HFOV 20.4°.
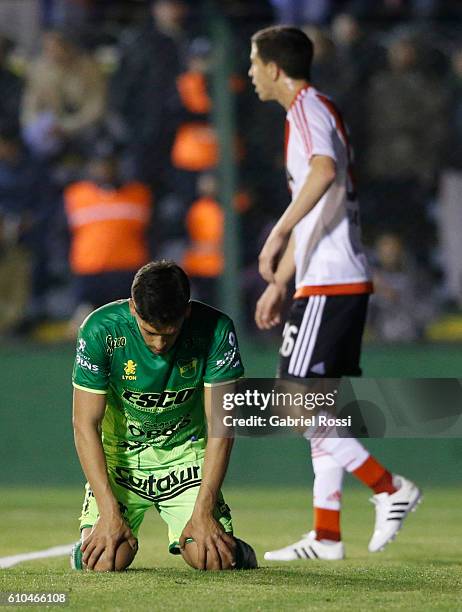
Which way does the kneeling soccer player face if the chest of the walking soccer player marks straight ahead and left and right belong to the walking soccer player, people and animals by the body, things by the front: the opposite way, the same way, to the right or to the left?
to the left

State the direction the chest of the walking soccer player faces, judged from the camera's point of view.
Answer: to the viewer's left

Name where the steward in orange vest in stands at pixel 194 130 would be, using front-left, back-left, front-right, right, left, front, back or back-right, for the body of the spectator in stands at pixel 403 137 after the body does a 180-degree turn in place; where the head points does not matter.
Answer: left

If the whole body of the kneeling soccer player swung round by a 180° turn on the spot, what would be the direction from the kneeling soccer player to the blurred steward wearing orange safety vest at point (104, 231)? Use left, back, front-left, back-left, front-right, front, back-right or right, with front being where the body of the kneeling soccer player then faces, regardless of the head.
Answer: front

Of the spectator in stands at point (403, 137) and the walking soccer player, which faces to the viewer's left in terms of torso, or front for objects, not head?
the walking soccer player

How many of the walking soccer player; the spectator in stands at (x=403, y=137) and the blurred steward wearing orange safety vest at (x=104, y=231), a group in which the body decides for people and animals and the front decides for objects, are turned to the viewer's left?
1

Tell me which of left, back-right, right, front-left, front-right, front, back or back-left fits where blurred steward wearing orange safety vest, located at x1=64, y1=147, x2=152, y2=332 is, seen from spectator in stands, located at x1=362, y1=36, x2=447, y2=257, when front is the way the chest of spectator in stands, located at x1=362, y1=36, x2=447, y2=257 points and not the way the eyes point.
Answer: right

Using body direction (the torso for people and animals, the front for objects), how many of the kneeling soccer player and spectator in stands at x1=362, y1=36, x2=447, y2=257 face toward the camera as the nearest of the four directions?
2

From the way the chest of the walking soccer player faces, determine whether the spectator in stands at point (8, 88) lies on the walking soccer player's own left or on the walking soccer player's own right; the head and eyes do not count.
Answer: on the walking soccer player's own right

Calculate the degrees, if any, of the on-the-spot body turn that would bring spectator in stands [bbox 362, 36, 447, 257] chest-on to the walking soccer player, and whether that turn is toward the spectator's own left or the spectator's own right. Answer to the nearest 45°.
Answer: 0° — they already face them
